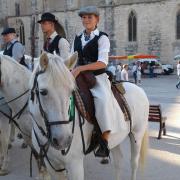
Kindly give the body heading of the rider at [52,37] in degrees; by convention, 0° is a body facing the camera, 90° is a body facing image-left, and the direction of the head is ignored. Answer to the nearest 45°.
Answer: approximately 45°

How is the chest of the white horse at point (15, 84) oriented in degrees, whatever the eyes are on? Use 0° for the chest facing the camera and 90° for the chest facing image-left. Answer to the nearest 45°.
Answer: approximately 90°

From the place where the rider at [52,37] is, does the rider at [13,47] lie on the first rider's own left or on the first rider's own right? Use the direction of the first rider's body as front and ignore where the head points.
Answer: on the first rider's own right

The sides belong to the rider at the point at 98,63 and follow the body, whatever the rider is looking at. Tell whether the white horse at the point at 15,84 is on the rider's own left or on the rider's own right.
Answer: on the rider's own right
